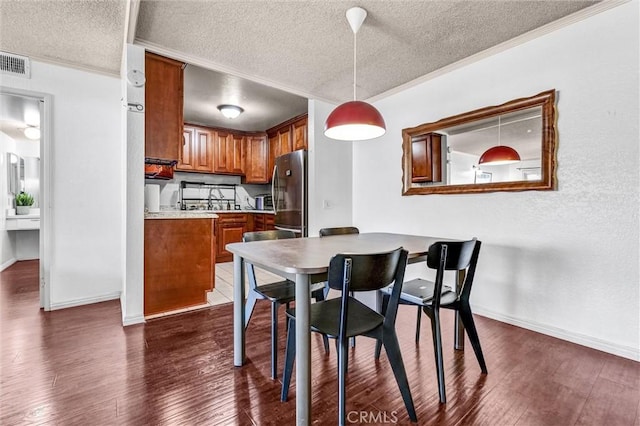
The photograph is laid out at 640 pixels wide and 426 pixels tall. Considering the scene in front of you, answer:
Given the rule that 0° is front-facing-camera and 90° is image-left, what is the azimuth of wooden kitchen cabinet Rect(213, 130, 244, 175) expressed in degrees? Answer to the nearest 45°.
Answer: approximately 0°

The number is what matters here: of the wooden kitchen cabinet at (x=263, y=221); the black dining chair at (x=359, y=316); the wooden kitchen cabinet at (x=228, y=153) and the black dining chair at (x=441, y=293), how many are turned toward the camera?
2

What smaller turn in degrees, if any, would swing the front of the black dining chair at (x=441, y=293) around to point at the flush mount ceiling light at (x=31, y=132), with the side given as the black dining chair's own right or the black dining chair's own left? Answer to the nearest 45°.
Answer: approximately 45° to the black dining chair's own left

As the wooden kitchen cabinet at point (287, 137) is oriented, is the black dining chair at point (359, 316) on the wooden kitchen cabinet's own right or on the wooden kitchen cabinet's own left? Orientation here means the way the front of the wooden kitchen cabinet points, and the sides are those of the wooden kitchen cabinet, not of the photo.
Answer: on the wooden kitchen cabinet's own left

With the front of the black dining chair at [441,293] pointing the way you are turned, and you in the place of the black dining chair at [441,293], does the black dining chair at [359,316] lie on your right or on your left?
on your left

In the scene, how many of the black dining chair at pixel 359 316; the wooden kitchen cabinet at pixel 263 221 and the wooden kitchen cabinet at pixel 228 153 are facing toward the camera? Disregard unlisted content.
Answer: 2

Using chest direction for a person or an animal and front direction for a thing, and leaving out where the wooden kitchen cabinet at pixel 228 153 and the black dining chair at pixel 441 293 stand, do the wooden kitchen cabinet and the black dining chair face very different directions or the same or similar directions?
very different directions

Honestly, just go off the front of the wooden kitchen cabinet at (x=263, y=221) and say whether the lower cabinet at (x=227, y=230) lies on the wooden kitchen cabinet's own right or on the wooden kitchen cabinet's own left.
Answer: on the wooden kitchen cabinet's own right

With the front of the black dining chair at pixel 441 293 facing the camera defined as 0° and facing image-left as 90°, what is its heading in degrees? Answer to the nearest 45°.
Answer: approximately 135°
